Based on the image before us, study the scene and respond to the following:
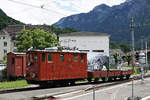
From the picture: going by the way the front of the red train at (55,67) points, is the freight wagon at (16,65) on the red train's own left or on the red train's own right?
on the red train's own right

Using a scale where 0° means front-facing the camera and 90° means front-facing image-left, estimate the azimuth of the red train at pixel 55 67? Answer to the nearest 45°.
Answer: approximately 45°
